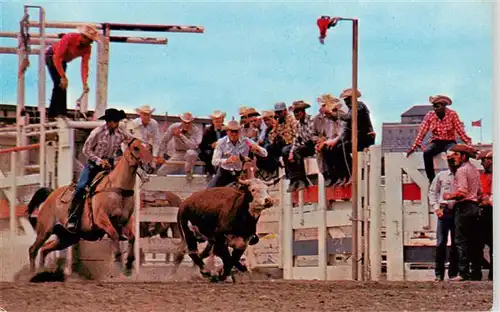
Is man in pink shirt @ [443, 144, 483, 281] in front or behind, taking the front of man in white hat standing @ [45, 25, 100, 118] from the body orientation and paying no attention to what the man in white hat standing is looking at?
in front

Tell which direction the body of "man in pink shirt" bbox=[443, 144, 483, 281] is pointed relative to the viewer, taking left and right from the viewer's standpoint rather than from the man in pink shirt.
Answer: facing to the left of the viewer

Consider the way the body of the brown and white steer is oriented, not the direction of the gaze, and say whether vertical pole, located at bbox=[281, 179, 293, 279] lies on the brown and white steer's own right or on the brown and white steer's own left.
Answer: on the brown and white steer's own left

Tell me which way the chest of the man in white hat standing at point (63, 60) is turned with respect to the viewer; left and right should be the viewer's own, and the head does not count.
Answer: facing the viewer and to the right of the viewer

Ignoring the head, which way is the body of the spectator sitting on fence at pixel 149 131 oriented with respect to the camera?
toward the camera

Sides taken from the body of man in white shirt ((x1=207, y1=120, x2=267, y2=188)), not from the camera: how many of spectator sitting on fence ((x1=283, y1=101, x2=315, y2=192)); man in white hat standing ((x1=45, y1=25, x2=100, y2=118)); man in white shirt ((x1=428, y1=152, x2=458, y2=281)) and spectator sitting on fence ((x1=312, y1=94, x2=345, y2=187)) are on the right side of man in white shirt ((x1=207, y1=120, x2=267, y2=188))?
1

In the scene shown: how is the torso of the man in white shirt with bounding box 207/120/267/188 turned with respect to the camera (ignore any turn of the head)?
toward the camera
